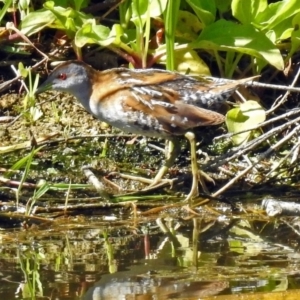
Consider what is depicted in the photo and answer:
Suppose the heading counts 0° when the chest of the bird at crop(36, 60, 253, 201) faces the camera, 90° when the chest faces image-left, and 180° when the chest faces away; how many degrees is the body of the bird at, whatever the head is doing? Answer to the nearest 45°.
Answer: approximately 90°

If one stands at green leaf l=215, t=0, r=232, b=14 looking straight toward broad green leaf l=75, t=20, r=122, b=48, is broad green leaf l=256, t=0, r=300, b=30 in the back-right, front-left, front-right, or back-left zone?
back-left

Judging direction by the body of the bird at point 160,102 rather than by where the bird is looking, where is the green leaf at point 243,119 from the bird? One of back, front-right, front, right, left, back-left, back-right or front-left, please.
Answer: back

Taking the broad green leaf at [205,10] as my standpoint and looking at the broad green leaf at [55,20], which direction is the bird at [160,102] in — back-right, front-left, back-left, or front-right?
front-left

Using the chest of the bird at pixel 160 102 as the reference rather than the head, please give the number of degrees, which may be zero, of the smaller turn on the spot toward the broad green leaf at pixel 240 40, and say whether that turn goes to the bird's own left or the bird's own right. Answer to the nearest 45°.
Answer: approximately 180°
